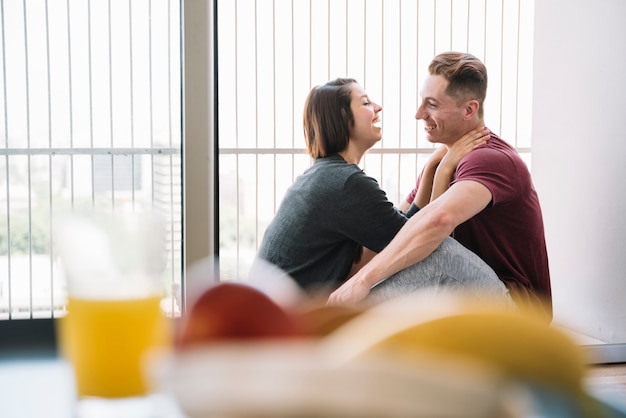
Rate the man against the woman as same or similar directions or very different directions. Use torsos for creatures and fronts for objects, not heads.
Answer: very different directions

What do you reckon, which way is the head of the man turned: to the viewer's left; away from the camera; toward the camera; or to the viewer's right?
to the viewer's left

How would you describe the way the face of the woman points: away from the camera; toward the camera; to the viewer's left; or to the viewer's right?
to the viewer's right

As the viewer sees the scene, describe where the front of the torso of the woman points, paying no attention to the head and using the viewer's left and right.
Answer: facing to the right of the viewer

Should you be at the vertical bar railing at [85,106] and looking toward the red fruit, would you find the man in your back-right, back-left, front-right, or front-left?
front-left

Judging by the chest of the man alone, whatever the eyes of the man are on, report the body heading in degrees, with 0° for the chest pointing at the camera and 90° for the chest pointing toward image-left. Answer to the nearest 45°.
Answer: approximately 90°

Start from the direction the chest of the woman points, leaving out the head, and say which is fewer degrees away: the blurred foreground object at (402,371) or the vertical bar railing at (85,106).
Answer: the blurred foreground object

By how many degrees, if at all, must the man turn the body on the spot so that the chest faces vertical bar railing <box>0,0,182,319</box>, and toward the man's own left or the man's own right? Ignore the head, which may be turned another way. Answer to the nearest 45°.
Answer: approximately 45° to the man's own right

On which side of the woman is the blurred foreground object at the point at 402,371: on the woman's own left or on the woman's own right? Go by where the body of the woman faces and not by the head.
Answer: on the woman's own right

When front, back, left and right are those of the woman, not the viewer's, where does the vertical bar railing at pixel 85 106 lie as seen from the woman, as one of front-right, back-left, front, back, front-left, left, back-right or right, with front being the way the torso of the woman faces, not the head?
back-left

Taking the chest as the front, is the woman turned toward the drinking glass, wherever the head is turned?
no

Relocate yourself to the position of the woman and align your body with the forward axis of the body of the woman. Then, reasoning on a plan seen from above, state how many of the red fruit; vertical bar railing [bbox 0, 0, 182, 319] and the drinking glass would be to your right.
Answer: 2
